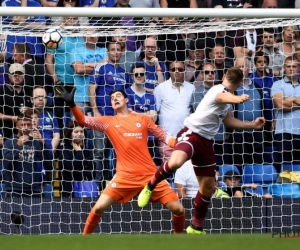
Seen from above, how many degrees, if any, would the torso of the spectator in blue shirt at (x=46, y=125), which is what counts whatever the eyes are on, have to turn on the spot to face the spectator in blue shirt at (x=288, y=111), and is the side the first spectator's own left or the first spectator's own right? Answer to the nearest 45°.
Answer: approximately 90° to the first spectator's own left

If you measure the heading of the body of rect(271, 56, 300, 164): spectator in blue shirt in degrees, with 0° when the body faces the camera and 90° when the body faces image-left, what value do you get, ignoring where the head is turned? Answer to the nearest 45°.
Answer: approximately 0°

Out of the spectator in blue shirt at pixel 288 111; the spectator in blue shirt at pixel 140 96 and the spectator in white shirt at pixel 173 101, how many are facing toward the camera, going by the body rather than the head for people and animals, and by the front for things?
3
